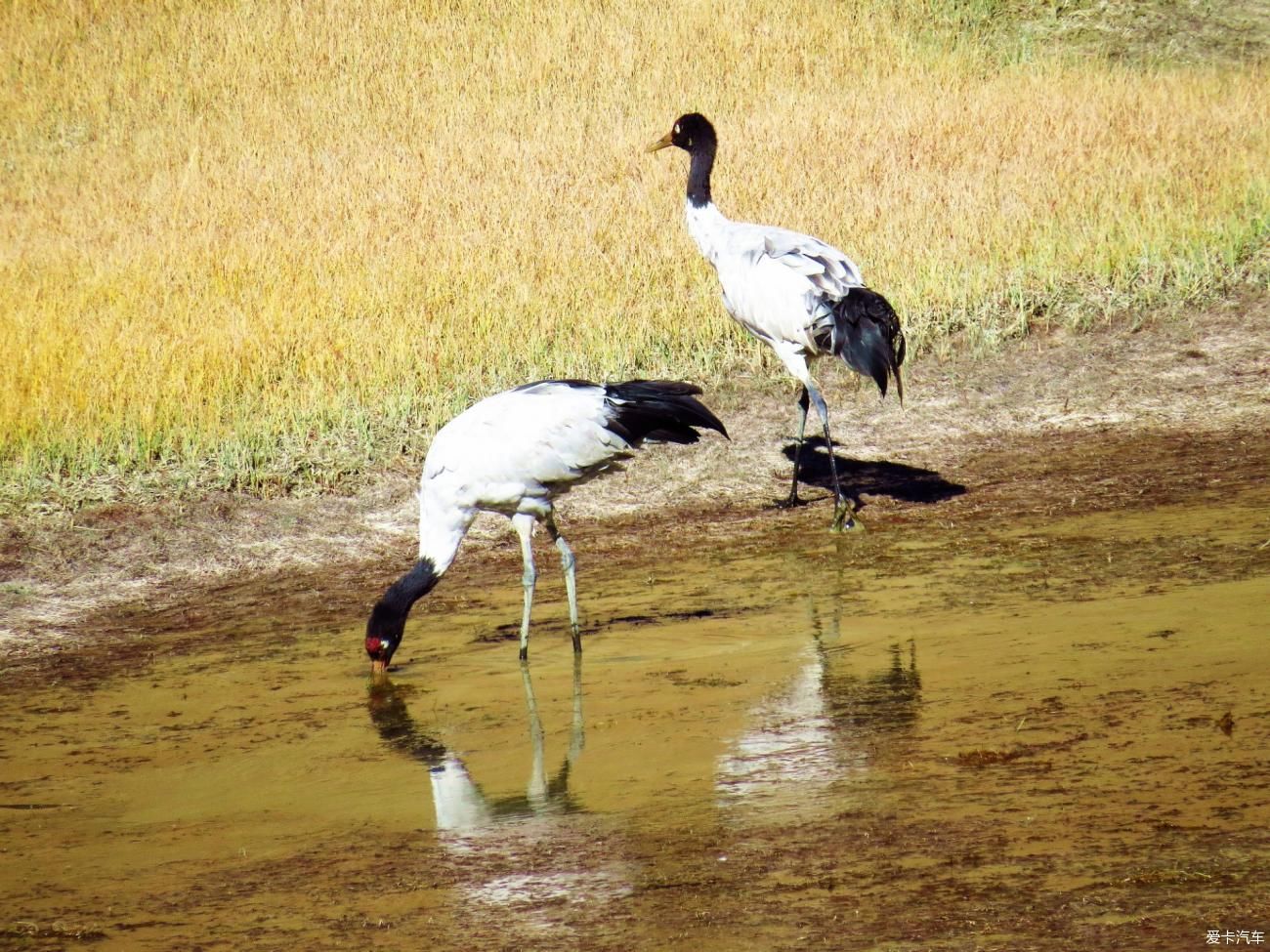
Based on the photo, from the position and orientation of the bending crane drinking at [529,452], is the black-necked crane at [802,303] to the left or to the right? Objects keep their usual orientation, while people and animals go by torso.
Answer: on its right

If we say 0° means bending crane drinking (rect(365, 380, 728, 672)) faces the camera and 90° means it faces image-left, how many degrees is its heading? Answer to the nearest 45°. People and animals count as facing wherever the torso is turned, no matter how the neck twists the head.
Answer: approximately 90°
